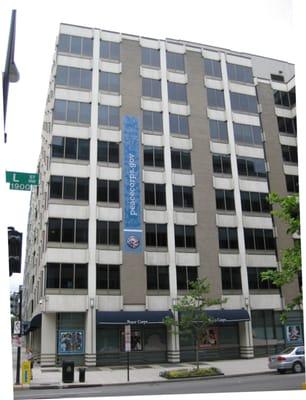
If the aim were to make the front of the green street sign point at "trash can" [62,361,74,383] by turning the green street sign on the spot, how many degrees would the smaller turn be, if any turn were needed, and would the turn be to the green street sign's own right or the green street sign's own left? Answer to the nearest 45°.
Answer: approximately 180°

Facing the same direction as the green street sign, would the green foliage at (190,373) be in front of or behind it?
behind

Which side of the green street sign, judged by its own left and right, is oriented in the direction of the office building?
back

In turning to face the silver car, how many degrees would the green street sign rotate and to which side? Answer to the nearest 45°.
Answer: approximately 135° to its left

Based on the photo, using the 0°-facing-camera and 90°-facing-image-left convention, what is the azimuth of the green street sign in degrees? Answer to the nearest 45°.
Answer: approximately 0°

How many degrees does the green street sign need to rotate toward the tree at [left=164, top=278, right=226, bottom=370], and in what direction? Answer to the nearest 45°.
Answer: approximately 135° to its left
